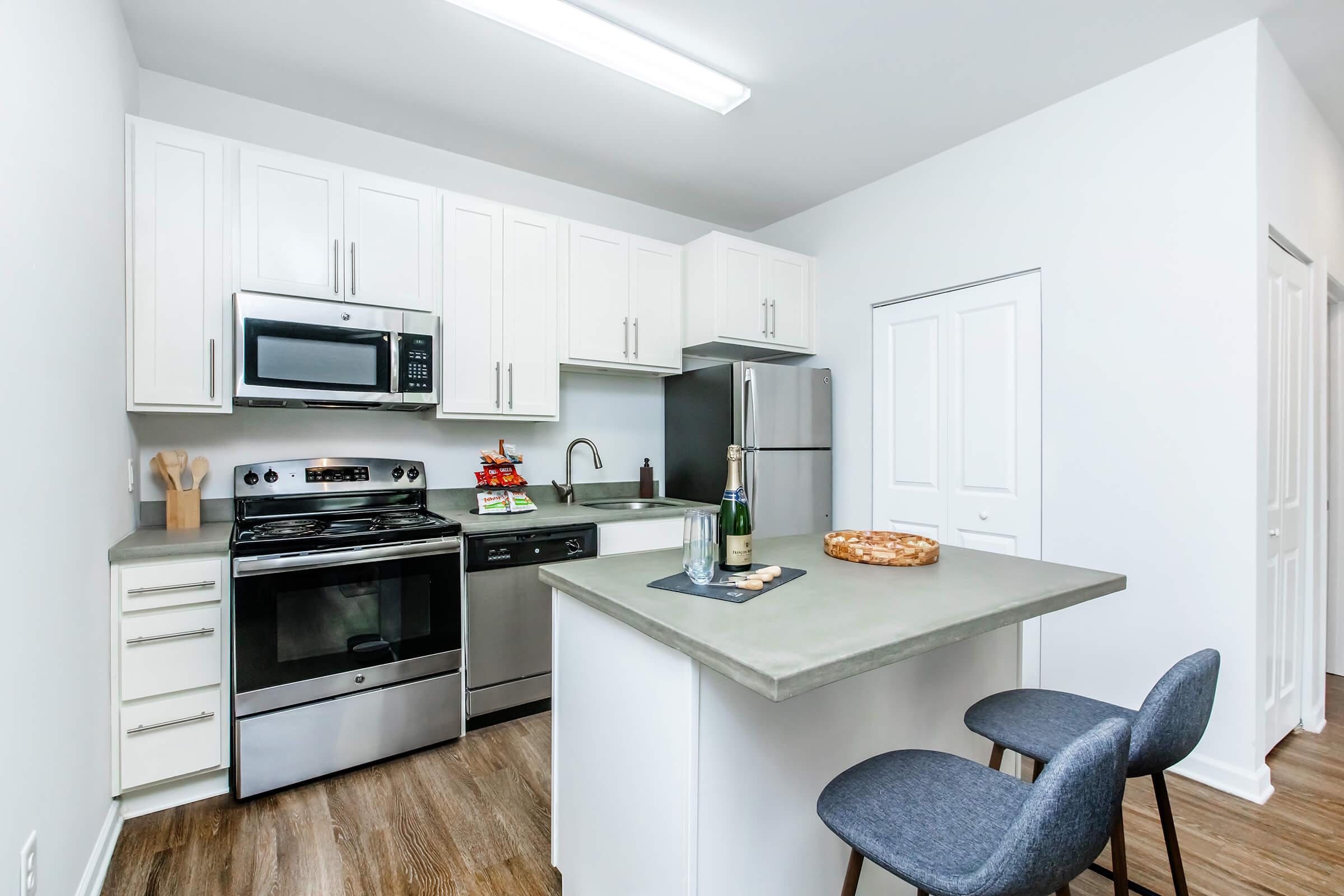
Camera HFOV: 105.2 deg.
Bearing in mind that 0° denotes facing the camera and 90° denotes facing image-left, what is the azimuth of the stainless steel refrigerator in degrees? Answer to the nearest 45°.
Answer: approximately 315°

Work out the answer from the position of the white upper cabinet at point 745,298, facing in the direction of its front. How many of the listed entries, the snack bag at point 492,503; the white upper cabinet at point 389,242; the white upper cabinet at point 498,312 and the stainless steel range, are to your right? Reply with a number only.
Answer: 4

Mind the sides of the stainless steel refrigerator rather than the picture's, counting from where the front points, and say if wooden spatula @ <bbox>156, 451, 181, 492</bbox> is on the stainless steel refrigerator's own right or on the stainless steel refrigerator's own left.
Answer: on the stainless steel refrigerator's own right

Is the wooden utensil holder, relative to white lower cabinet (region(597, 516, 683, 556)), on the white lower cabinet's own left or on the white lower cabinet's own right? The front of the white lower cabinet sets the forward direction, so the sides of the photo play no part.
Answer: on the white lower cabinet's own right

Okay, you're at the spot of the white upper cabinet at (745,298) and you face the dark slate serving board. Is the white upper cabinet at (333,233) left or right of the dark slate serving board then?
right

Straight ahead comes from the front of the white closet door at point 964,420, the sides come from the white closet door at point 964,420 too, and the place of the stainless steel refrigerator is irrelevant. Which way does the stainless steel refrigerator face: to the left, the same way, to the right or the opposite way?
to the left

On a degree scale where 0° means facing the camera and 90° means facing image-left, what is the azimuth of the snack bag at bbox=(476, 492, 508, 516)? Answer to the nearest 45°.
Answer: approximately 0°

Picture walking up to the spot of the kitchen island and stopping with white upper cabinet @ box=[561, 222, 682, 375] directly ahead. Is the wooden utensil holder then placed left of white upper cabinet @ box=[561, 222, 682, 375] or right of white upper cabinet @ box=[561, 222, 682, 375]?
left
